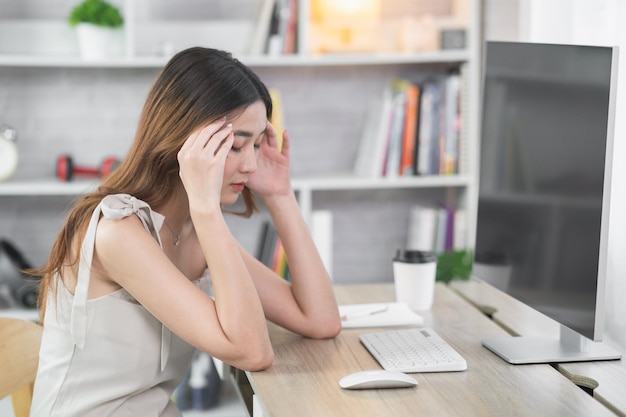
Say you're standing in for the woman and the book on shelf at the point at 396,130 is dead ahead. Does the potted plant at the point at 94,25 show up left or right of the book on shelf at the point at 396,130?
left

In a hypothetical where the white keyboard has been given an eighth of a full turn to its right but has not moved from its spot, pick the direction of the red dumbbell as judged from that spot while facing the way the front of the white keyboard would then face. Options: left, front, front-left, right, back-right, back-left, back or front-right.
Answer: front

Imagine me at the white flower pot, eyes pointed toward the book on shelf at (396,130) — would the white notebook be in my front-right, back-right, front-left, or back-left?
front-right

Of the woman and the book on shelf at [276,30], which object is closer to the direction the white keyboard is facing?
the woman

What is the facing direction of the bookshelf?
toward the camera

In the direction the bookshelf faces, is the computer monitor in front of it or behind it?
in front

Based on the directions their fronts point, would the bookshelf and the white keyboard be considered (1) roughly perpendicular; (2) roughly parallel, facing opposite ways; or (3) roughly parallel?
roughly perpendicular

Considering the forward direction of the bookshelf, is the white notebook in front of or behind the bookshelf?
in front

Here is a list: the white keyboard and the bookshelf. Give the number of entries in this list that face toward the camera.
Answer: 1

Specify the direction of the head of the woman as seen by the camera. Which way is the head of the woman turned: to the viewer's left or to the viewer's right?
to the viewer's right

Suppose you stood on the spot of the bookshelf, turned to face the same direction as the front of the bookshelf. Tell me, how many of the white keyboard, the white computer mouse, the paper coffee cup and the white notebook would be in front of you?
4

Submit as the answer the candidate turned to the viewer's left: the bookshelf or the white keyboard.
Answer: the white keyboard

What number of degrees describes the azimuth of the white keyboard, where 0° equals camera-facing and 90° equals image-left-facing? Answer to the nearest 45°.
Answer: approximately 90°

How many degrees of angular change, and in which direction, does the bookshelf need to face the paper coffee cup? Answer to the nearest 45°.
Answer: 0° — it already faces it

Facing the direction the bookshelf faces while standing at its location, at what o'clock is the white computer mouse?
The white computer mouse is roughly at 12 o'clock from the bookshelf.
